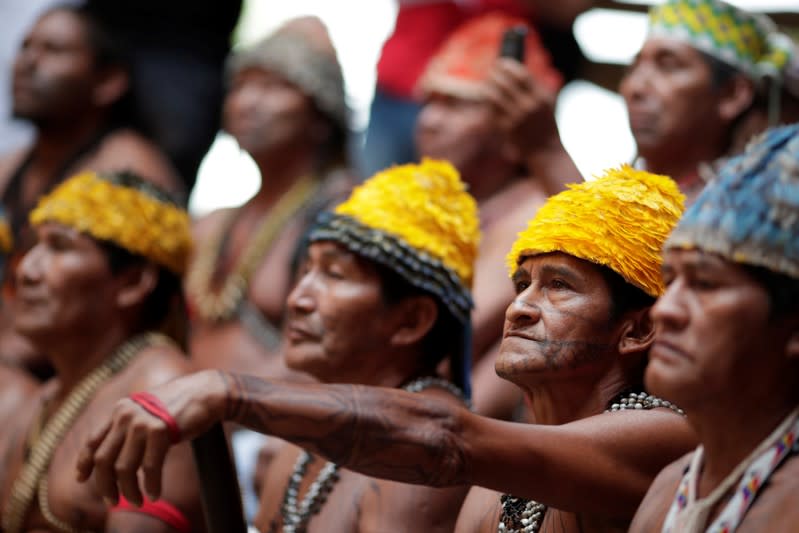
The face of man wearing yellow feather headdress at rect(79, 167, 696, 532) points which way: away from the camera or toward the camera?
toward the camera

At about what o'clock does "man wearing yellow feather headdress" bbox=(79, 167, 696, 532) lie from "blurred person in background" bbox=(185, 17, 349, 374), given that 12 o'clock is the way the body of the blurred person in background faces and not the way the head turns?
The man wearing yellow feather headdress is roughly at 10 o'clock from the blurred person in background.

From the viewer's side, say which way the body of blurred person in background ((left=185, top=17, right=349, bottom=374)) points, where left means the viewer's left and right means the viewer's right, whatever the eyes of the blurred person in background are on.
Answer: facing the viewer and to the left of the viewer

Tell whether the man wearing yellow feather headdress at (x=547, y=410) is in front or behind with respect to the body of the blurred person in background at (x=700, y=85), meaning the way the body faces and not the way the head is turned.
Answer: in front

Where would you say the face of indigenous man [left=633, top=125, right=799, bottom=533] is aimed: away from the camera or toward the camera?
toward the camera

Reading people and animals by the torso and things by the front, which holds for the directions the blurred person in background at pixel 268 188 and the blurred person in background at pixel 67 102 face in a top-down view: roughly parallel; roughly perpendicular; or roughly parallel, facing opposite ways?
roughly parallel

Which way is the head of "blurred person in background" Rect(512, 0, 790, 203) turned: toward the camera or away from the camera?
toward the camera

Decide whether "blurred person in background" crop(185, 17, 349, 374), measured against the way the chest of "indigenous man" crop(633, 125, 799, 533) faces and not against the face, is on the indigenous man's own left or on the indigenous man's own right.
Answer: on the indigenous man's own right

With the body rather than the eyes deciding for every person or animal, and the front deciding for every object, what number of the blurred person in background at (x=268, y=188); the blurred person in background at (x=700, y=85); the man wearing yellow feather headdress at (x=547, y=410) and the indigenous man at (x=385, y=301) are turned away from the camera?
0

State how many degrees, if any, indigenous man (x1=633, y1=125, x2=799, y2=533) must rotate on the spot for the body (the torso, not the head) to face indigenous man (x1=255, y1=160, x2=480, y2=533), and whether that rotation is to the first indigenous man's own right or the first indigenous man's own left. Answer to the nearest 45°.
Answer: approximately 90° to the first indigenous man's own right

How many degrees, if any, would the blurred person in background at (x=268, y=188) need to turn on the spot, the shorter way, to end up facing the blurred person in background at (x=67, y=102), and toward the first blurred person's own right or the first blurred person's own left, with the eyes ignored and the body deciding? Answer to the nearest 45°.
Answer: approximately 90° to the first blurred person's own right

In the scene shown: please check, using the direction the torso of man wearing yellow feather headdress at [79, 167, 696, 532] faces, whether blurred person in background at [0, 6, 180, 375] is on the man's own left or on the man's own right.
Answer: on the man's own right

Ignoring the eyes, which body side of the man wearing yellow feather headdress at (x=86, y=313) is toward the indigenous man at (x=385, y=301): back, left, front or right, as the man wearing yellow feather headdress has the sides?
left

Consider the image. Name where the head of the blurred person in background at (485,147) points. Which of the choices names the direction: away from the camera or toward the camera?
toward the camera

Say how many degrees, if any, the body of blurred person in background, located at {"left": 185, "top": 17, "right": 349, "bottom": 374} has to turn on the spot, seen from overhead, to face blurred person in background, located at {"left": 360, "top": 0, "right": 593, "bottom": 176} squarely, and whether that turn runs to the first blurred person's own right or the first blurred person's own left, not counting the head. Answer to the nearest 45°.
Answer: approximately 180°

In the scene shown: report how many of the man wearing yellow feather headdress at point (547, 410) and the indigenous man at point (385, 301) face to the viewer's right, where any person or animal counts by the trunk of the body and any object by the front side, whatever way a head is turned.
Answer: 0

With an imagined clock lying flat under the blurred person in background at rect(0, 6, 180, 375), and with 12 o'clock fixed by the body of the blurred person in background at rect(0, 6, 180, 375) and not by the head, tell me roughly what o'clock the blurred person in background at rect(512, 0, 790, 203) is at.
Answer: the blurred person in background at rect(512, 0, 790, 203) is roughly at 9 o'clock from the blurred person in background at rect(0, 6, 180, 375).

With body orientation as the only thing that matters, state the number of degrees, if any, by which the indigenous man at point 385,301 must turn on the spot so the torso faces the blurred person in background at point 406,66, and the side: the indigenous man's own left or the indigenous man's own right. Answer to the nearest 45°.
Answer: approximately 135° to the indigenous man's own right
